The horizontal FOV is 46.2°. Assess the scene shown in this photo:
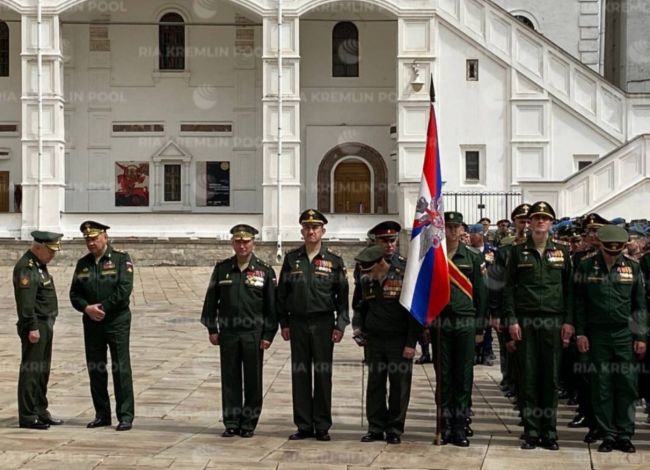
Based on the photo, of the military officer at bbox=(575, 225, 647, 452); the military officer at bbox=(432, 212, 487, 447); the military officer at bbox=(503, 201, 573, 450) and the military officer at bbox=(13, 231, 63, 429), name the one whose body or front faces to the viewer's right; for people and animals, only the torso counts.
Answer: the military officer at bbox=(13, 231, 63, 429)

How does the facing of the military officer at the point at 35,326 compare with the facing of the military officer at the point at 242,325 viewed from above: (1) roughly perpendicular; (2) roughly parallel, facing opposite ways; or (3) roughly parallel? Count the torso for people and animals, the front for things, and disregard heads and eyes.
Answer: roughly perpendicular

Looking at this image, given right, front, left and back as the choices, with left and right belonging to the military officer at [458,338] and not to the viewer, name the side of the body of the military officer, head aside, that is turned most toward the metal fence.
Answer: back

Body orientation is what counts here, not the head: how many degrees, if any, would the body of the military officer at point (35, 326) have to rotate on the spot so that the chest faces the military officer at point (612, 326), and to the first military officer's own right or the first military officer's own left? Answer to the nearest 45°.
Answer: approximately 45° to the first military officer's own right

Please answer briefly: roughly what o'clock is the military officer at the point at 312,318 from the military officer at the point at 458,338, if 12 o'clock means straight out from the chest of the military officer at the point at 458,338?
the military officer at the point at 312,318 is roughly at 3 o'clock from the military officer at the point at 458,338.

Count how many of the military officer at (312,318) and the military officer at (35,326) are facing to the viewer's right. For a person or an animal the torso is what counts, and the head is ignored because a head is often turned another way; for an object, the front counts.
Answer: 1

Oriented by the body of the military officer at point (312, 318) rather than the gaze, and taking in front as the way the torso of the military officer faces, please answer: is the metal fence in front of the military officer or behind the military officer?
behind

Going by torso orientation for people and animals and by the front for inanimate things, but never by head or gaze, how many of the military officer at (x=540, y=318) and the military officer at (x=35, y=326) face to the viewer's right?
1

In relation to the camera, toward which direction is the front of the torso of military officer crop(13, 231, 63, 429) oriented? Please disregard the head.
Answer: to the viewer's right
